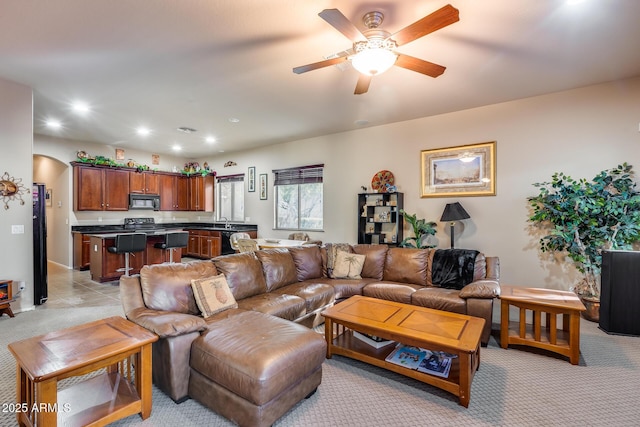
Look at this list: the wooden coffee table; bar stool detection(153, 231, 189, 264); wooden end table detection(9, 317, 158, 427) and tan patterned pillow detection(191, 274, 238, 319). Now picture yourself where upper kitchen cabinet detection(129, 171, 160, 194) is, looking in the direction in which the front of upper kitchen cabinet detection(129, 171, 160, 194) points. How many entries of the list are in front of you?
4

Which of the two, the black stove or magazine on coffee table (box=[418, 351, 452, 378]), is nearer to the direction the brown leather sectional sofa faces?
the magazine on coffee table

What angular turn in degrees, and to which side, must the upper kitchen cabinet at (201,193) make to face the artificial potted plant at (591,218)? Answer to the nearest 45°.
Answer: approximately 90° to its left

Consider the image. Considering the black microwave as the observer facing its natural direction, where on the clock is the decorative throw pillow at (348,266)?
The decorative throw pillow is roughly at 11 o'clock from the black microwave.

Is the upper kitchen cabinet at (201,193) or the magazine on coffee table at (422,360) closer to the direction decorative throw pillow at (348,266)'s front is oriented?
the magazine on coffee table

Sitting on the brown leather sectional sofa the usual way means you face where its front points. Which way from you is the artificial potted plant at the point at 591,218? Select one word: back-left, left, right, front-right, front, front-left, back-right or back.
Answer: left

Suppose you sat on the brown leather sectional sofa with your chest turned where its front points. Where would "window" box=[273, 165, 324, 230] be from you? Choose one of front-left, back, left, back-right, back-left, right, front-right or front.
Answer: back

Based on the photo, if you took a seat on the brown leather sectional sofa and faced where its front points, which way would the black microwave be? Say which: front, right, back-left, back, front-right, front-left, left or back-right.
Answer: back-right

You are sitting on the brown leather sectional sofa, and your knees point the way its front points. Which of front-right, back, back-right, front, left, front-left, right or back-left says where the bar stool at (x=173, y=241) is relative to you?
back-right

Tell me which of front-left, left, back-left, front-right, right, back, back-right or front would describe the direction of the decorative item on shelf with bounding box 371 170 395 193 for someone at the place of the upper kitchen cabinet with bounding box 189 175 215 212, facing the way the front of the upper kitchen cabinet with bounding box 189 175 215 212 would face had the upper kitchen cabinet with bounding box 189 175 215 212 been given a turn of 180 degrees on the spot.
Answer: right

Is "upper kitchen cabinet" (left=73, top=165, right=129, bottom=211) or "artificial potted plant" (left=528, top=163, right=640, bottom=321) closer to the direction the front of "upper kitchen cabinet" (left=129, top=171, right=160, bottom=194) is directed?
the artificial potted plant

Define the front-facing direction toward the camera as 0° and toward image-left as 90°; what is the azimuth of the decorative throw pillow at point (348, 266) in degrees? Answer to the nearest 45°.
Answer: approximately 0°
